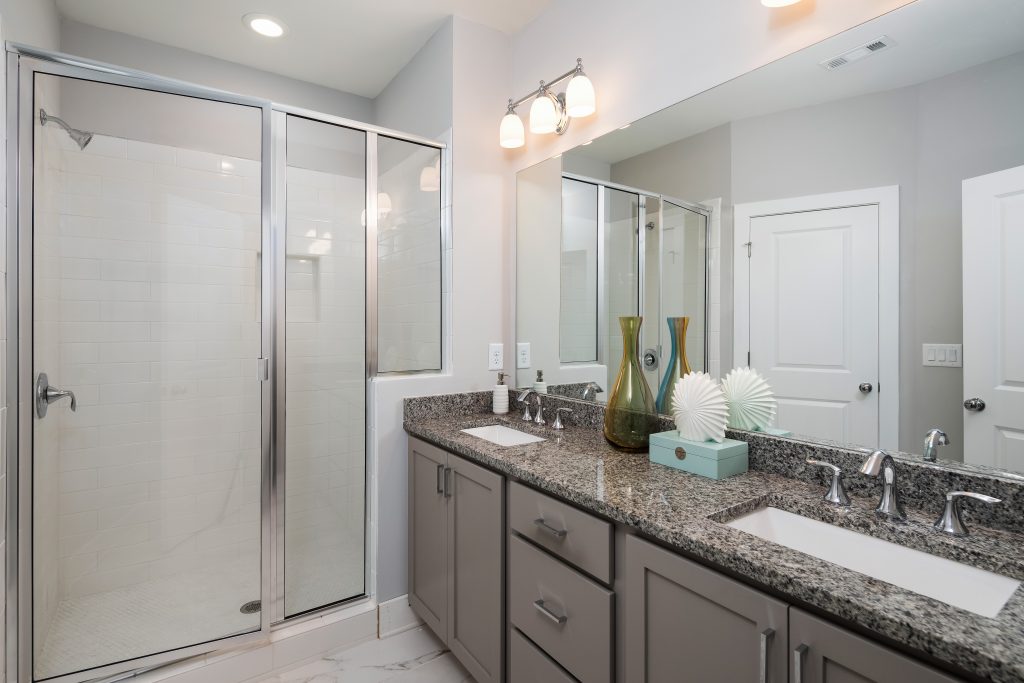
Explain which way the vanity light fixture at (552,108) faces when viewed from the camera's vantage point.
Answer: facing the viewer and to the left of the viewer

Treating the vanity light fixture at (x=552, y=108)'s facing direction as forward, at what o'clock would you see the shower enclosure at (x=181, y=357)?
The shower enclosure is roughly at 1 o'clock from the vanity light fixture.

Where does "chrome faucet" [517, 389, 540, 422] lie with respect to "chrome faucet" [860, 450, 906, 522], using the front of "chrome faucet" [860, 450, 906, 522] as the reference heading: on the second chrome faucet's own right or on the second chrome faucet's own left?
on the second chrome faucet's own right

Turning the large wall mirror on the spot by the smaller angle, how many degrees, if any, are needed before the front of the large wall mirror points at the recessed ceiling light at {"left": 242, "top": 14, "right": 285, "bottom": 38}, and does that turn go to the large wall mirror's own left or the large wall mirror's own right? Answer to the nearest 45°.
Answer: approximately 45° to the large wall mirror's own right

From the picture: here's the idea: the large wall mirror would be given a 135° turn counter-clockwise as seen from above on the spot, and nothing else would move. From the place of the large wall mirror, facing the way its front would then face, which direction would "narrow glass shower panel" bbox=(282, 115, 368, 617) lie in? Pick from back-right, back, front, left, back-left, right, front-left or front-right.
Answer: back

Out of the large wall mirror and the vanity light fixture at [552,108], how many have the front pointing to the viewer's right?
0

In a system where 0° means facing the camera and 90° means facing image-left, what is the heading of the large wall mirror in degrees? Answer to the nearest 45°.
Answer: approximately 45°

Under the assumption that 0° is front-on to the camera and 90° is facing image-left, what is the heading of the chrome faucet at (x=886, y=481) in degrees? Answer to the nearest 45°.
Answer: approximately 45°
